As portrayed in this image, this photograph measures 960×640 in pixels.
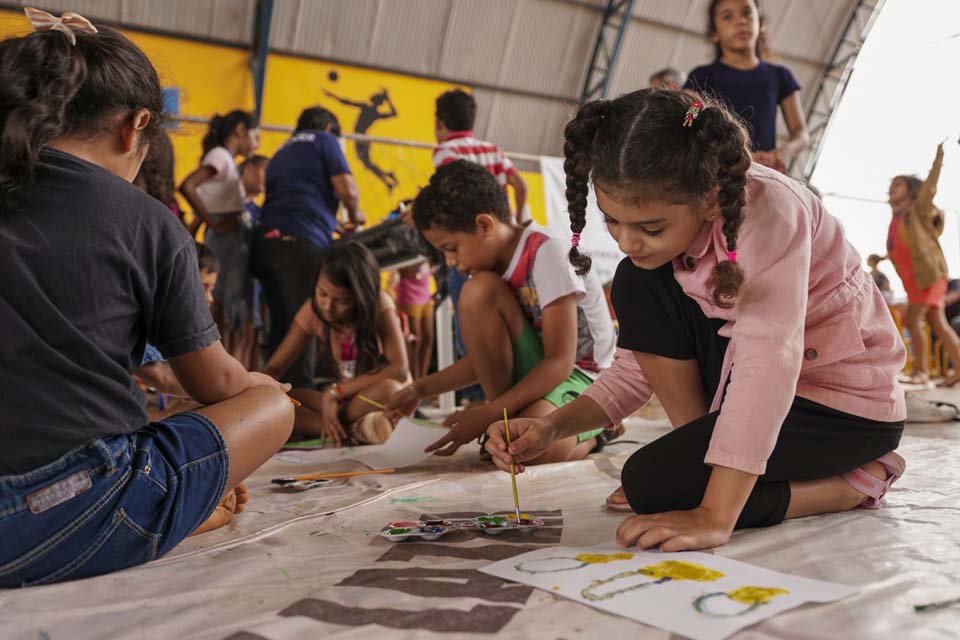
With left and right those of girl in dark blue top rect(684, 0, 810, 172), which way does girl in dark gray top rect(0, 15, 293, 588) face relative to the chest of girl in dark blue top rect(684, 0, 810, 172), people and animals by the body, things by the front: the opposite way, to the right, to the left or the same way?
the opposite way

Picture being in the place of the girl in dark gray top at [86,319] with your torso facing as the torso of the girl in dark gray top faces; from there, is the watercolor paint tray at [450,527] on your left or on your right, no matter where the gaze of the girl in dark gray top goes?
on your right

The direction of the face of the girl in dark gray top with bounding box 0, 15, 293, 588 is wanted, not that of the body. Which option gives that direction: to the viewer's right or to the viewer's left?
to the viewer's right

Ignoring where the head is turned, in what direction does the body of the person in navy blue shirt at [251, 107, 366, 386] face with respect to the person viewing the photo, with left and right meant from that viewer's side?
facing away from the viewer and to the right of the viewer

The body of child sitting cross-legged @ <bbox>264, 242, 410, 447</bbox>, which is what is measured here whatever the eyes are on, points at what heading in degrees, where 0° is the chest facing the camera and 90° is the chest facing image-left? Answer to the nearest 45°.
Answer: approximately 0°

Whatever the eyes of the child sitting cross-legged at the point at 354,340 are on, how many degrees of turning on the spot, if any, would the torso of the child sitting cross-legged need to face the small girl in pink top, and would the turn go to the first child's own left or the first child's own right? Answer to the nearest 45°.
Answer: approximately 180°

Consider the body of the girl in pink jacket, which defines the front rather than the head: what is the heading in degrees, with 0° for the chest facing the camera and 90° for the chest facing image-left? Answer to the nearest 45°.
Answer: approximately 45°

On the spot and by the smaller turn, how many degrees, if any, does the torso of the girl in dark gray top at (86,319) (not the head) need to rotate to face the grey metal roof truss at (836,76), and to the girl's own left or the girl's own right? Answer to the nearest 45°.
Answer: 0° — they already face it
